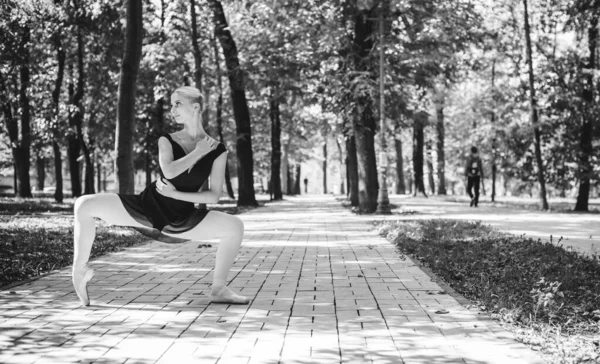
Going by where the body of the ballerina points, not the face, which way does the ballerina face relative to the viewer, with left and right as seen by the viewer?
facing the viewer

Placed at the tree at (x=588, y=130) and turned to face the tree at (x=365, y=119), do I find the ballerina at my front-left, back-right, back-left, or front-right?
front-left

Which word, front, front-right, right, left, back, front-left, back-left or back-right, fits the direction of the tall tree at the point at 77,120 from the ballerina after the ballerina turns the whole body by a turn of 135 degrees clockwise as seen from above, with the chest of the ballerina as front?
front-right

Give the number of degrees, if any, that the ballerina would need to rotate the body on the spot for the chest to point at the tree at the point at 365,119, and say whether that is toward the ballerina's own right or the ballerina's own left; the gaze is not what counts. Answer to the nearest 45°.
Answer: approximately 135° to the ballerina's own left

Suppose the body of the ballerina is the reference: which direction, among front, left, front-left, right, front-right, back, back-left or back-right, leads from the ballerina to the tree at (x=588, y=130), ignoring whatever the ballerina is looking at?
back-left
